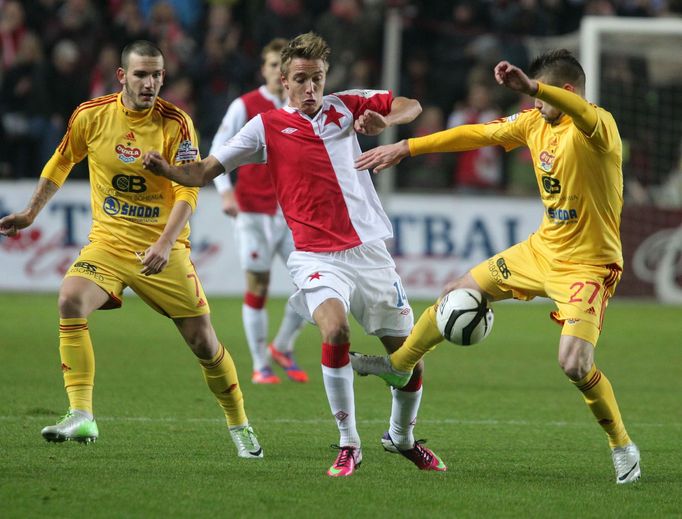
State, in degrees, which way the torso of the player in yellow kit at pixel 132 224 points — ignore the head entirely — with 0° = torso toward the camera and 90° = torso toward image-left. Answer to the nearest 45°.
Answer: approximately 0°

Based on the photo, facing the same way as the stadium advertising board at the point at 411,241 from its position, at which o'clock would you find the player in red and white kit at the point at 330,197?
The player in red and white kit is roughly at 12 o'clock from the stadium advertising board.

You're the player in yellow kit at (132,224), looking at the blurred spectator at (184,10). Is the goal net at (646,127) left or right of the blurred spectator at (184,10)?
right

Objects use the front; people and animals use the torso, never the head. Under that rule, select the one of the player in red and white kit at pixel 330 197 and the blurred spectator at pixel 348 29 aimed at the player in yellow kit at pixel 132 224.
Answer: the blurred spectator

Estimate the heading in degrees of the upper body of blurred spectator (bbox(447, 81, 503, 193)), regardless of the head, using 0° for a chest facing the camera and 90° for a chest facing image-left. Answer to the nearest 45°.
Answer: approximately 0°

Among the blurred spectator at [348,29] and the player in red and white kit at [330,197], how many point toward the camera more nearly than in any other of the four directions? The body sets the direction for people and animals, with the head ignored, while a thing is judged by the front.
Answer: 2

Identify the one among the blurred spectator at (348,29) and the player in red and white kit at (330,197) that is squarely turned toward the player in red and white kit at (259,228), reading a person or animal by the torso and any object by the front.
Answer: the blurred spectator

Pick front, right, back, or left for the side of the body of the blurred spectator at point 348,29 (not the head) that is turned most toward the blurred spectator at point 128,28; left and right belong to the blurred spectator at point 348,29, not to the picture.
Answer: right

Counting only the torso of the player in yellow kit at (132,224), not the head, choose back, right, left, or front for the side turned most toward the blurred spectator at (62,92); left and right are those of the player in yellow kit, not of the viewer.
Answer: back
